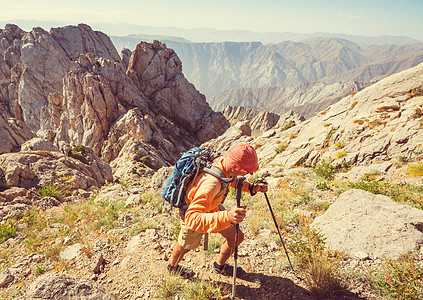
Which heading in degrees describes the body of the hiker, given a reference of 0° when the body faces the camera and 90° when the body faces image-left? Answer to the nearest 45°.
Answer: approximately 270°

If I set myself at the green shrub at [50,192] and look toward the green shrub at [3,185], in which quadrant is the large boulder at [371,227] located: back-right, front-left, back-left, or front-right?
back-left

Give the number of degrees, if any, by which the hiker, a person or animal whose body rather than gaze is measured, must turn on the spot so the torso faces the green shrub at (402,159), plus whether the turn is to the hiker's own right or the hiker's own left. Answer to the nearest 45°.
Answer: approximately 45° to the hiker's own left

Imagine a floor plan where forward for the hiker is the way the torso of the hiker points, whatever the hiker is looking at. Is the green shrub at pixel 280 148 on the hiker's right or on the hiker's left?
on the hiker's left

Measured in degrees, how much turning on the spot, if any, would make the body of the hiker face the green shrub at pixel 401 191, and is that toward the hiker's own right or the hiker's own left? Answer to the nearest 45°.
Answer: approximately 45° to the hiker's own left

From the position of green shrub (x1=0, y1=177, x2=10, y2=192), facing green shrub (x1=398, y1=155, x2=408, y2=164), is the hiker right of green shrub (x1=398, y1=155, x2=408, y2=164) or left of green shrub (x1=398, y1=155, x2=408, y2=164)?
right
